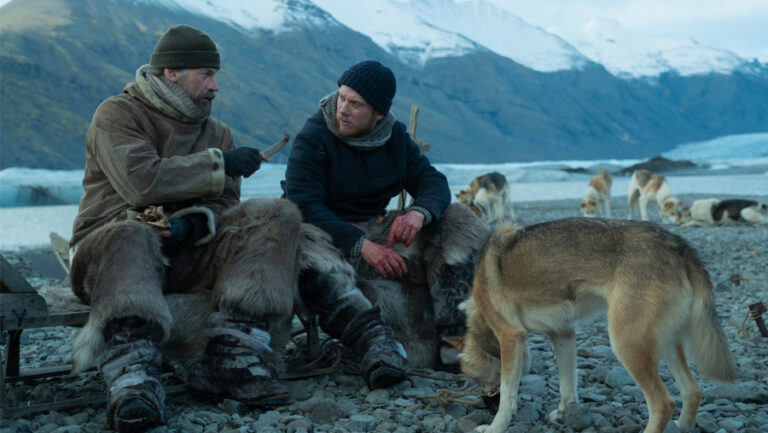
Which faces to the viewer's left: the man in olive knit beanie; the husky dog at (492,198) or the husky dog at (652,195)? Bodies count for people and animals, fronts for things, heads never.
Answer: the husky dog at (492,198)

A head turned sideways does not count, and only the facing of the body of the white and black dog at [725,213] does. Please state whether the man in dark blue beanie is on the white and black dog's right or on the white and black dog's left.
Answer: on the white and black dog's left

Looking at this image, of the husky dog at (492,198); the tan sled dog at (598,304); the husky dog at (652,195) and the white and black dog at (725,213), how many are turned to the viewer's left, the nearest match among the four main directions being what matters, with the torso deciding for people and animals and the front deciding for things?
3

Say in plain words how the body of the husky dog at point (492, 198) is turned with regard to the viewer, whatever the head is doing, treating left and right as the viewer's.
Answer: facing to the left of the viewer

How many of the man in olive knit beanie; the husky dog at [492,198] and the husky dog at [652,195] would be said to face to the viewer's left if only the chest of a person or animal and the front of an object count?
1

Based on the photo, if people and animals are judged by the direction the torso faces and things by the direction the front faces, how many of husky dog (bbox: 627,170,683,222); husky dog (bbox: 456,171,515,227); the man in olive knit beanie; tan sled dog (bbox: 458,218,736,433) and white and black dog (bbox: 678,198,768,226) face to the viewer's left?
3

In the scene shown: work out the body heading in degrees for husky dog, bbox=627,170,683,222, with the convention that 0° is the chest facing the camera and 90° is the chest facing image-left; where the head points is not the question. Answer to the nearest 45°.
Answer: approximately 315°

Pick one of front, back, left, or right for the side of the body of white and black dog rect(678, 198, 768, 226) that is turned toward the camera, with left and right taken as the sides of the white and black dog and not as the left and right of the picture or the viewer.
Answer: left

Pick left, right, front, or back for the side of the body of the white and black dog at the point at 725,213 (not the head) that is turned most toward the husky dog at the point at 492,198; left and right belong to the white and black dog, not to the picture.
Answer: front

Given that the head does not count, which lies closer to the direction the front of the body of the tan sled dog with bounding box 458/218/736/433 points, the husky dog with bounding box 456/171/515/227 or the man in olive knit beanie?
the man in olive knit beanie

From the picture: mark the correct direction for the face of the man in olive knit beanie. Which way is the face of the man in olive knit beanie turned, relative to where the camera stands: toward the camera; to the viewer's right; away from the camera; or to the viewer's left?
to the viewer's right

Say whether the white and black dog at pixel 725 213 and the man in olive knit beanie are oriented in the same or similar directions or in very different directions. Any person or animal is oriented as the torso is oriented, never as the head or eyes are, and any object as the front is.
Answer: very different directions

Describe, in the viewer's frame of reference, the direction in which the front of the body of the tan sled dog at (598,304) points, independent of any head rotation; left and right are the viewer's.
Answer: facing to the left of the viewer
